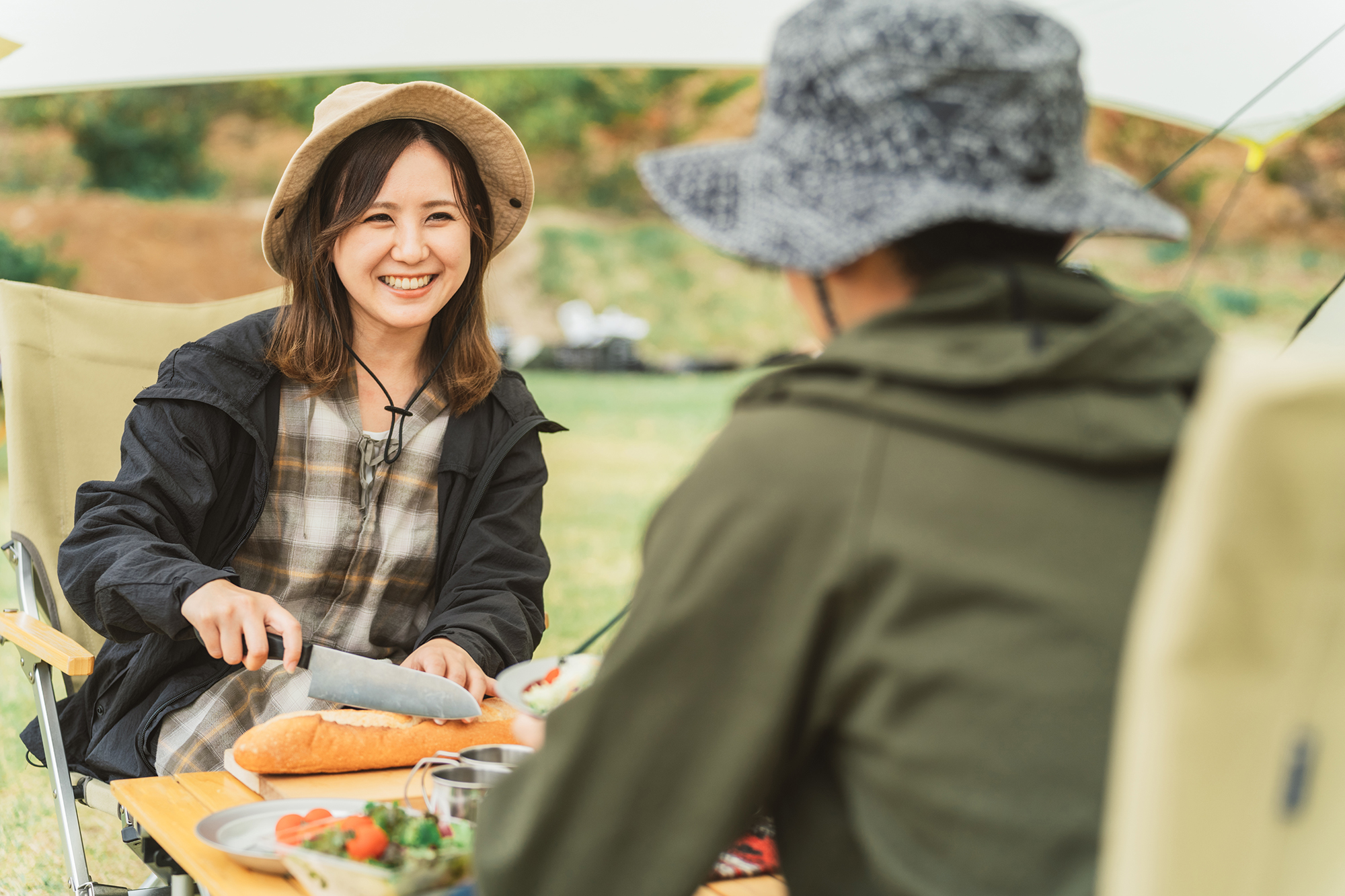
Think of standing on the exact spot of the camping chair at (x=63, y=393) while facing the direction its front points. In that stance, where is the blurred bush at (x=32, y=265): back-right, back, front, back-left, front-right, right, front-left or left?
back-left

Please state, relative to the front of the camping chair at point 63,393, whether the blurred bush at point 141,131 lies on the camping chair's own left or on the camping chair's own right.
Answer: on the camping chair's own left

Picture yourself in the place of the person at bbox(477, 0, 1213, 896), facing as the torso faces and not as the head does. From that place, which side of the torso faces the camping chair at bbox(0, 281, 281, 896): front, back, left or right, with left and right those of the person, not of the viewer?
front

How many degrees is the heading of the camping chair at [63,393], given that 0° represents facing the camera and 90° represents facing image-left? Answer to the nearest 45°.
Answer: approximately 315°

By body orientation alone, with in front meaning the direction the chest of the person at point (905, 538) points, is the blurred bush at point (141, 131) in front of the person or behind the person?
in front

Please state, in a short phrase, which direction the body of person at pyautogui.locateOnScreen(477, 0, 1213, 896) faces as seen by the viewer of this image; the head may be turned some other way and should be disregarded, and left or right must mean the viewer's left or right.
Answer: facing away from the viewer and to the left of the viewer

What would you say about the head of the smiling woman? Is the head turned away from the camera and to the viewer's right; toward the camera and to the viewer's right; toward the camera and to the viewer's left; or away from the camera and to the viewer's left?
toward the camera and to the viewer's right

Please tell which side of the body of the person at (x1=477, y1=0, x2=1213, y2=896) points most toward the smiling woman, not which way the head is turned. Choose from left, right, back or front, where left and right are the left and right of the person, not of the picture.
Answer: front
